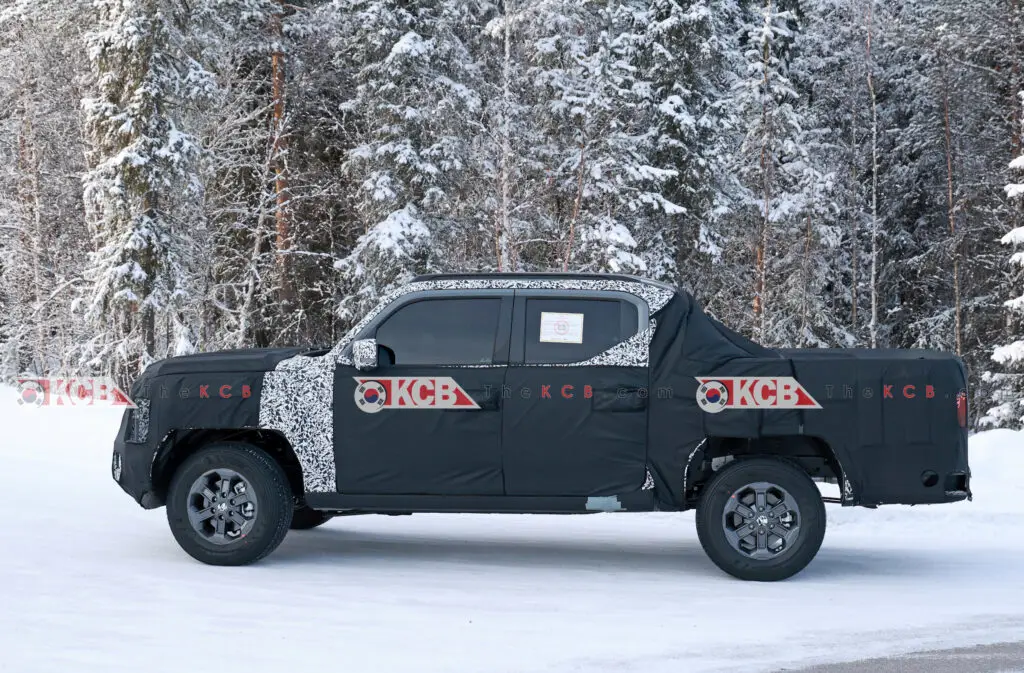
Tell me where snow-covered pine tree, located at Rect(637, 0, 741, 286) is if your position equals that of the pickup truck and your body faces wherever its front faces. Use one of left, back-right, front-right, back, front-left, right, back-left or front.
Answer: right

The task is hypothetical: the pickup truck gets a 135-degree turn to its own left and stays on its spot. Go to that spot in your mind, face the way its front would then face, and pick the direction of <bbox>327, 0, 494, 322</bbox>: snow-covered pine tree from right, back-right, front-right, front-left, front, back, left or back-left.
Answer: back-left

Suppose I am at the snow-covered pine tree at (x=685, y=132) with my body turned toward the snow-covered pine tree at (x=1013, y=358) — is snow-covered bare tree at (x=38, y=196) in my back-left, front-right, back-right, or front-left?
back-right

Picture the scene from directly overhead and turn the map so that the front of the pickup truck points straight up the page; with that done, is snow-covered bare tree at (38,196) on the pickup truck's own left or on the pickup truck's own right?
on the pickup truck's own right

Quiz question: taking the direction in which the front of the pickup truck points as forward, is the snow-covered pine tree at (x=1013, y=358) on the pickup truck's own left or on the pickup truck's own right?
on the pickup truck's own right

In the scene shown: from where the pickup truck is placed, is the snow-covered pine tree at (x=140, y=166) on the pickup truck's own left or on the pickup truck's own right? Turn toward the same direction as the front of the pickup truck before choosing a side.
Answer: on the pickup truck's own right

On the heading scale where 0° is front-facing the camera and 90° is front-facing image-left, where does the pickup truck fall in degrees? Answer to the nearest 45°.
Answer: approximately 90°

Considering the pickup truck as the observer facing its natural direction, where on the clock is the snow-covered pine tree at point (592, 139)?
The snow-covered pine tree is roughly at 3 o'clock from the pickup truck.

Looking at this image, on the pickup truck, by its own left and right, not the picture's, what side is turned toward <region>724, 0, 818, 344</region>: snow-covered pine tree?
right
